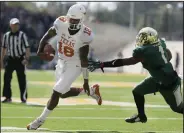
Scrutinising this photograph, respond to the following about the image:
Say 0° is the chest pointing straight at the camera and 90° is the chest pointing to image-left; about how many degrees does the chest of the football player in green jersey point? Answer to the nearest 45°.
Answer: approximately 135°

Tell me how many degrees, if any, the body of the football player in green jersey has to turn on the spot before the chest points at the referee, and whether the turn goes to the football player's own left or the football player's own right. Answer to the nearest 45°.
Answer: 0° — they already face them

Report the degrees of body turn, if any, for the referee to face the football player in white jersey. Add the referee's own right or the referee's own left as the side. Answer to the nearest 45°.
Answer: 0° — they already face them

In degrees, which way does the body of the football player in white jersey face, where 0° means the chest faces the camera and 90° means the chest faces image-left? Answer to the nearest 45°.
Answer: approximately 45°

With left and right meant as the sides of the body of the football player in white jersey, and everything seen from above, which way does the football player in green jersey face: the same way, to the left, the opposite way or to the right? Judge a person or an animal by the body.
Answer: to the right

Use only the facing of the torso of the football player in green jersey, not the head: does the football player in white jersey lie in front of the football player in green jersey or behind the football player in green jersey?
in front

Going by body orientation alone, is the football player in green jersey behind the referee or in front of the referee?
in front

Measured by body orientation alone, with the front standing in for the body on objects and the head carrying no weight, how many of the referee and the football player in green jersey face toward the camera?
1
